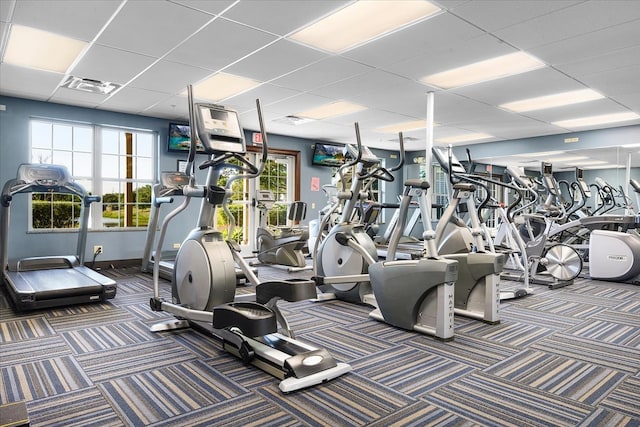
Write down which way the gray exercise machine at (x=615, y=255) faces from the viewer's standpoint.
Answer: facing to the left of the viewer

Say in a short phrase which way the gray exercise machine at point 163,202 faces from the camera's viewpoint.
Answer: facing away from the viewer and to the left of the viewer

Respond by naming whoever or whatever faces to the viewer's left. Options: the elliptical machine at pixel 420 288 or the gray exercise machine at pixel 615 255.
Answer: the gray exercise machine

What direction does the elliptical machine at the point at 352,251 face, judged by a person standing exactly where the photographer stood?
facing away from the viewer and to the left of the viewer

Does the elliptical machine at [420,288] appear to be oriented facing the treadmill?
no

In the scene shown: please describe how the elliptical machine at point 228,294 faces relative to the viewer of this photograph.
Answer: facing away from the viewer and to the left of the viewer

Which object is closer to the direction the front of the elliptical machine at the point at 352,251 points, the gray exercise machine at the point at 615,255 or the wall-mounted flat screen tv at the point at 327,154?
the wall-mounted flat screen tv

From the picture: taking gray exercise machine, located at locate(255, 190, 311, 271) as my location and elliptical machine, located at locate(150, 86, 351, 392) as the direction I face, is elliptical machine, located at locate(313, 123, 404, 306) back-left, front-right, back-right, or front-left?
front-left

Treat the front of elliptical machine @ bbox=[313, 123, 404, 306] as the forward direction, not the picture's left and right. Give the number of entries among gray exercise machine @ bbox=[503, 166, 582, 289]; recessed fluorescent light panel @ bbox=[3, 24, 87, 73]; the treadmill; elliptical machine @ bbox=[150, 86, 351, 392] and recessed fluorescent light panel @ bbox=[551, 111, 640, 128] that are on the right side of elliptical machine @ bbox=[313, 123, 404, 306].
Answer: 2

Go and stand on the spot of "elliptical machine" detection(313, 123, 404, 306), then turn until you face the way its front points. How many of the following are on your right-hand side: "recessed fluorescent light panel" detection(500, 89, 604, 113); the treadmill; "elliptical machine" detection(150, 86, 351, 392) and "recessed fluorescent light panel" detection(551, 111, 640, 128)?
2

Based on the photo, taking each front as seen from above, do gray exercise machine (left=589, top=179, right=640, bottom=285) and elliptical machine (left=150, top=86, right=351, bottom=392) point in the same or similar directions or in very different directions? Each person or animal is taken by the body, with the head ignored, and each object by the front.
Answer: same or similar directions
